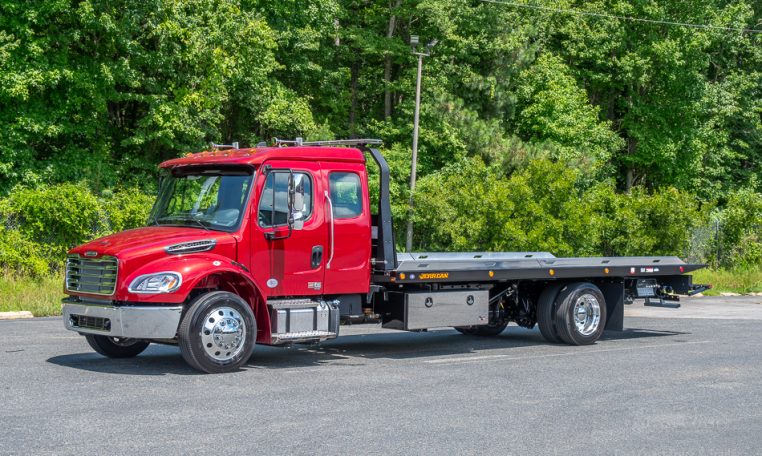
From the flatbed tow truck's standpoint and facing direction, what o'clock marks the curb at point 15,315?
The curb is roughly at 3 o'clock from the flatbed tow truck.

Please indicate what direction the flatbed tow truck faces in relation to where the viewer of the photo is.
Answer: facing the viewer and to the left of the viewer
